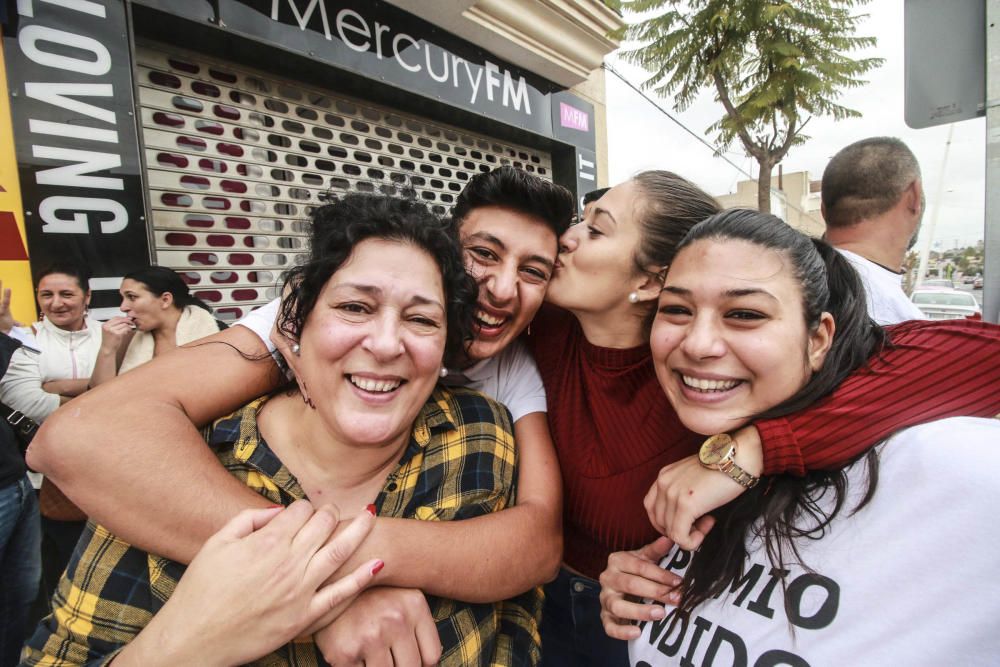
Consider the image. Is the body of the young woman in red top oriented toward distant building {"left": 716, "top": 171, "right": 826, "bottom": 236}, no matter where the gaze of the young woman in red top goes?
no

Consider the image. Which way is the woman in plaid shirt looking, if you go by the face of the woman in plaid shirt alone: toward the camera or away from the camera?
toward the camera

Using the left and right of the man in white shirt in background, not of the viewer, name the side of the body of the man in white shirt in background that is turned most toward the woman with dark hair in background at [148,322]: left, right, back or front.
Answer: back

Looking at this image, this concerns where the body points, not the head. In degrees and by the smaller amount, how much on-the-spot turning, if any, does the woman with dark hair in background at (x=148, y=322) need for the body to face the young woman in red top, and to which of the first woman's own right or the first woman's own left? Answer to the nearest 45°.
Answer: approximately 90° to the first woman's own left

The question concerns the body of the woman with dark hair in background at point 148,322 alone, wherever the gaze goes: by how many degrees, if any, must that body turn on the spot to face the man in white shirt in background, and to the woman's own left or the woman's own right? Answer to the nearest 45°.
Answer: approximately 90° to the woman's own left

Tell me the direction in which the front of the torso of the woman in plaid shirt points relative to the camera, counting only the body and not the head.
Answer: toward the camera

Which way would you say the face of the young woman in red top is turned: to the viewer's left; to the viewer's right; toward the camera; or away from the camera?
to the viewer's left

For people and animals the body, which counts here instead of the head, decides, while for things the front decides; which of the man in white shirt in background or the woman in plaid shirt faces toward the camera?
the woman in plaid shirt

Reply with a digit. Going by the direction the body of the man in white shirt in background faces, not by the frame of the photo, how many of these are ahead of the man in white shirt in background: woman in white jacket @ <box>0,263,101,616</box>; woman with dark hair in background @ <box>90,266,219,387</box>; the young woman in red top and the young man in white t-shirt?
0

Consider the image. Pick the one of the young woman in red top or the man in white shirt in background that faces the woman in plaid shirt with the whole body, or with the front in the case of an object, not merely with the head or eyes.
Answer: the young woman in red top

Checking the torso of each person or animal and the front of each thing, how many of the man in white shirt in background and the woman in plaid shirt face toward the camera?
1

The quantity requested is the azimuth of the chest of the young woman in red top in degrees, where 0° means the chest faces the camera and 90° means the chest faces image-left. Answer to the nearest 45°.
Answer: approximately 45°

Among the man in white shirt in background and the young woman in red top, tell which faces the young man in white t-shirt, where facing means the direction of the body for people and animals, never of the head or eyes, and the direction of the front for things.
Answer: the young woman in red top

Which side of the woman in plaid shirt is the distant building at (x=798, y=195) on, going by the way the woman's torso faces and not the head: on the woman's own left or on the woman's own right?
on the woman's own left

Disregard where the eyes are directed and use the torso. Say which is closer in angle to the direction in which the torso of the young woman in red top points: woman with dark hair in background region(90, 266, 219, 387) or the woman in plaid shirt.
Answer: the woman in plaid shirt
